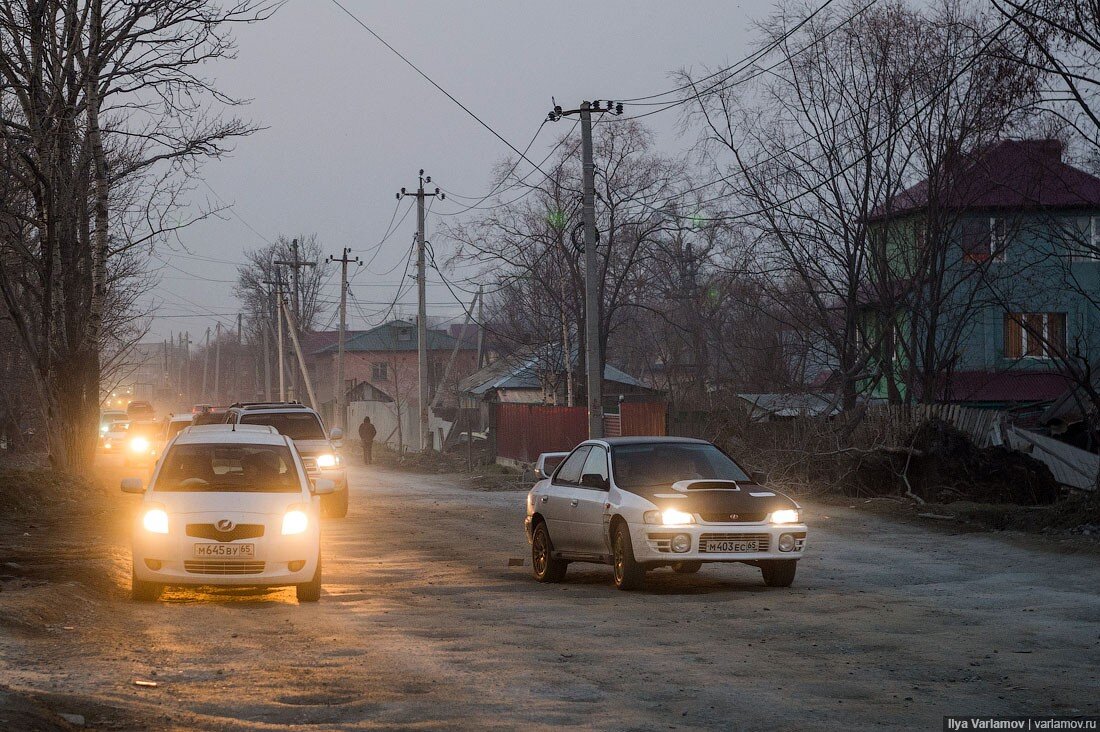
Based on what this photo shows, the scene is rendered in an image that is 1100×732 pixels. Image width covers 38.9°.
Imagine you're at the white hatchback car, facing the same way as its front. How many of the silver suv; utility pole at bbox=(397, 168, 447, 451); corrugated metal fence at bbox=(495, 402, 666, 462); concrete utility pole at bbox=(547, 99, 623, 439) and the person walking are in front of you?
0

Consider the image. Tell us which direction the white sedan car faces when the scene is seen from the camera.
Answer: facing the viewer and to the right of the viewer

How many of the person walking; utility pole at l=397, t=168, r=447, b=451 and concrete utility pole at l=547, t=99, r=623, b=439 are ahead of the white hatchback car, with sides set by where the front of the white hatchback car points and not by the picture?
0

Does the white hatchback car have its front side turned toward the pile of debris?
no

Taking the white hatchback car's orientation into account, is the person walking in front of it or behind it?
behind

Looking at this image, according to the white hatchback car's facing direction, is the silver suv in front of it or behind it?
behind

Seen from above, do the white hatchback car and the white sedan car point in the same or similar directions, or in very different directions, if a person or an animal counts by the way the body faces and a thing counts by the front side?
same or similar directions

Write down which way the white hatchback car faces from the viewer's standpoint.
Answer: facing the viewer

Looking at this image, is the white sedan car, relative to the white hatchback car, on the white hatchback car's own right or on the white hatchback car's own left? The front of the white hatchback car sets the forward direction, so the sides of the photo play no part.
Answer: on the white hatchback car's own left

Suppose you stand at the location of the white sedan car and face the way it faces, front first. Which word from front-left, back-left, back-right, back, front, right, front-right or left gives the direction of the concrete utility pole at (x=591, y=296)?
back-left

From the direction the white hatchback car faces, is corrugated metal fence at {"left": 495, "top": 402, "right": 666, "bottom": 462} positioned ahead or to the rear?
to the rear

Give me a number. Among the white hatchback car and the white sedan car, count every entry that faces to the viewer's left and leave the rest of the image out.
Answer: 0

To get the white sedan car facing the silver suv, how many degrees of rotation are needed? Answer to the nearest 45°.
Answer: approximately 180°

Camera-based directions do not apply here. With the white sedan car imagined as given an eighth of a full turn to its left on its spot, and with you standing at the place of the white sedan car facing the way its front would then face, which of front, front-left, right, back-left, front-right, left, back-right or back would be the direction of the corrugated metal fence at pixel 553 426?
left

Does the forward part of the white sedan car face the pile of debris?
no
